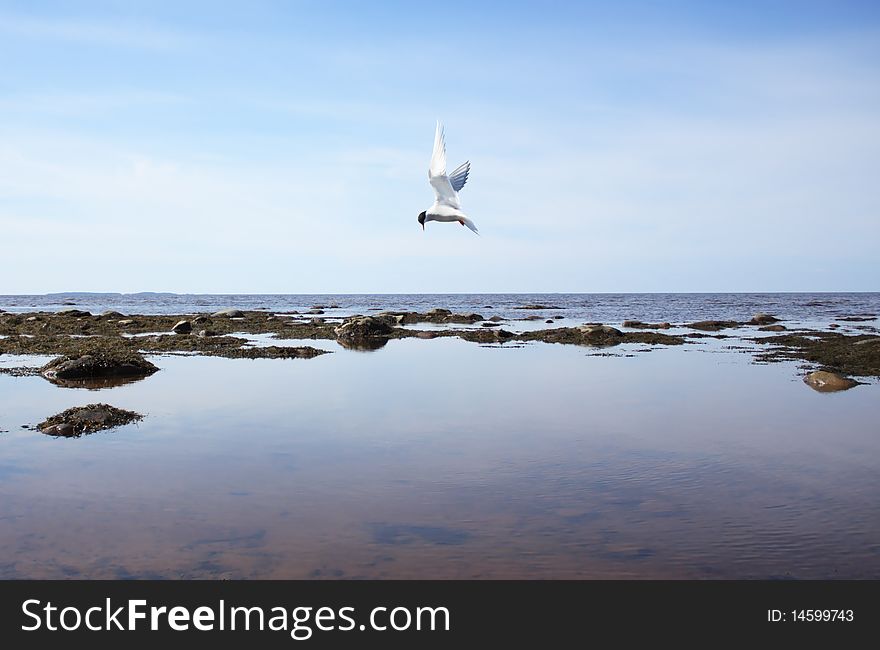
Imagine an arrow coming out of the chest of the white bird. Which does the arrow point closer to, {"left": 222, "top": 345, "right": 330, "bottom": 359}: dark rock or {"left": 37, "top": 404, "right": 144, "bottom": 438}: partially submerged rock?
the partially submerged rock

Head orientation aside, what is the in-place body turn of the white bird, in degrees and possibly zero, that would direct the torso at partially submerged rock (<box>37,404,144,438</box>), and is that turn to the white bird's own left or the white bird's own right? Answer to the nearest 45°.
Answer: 0° — it already faces it

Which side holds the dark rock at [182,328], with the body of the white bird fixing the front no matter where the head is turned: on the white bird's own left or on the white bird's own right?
on the white bird's own right

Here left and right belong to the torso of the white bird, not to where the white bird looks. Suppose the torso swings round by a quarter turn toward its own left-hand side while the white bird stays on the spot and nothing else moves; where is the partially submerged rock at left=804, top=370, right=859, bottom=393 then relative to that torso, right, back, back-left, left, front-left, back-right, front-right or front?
back-left

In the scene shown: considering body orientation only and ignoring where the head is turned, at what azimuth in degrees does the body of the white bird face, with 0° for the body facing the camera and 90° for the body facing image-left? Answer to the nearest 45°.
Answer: approximately 90°

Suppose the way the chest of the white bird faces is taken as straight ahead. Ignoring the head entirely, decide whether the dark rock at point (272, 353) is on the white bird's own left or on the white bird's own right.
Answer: on the white bird's own right

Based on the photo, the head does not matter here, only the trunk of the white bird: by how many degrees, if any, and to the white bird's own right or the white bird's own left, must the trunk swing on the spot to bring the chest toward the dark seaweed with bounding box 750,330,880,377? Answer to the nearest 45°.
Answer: approximately 135° to the white bird's own right

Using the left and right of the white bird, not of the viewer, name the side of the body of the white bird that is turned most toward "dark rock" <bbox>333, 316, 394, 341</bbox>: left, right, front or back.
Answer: right
